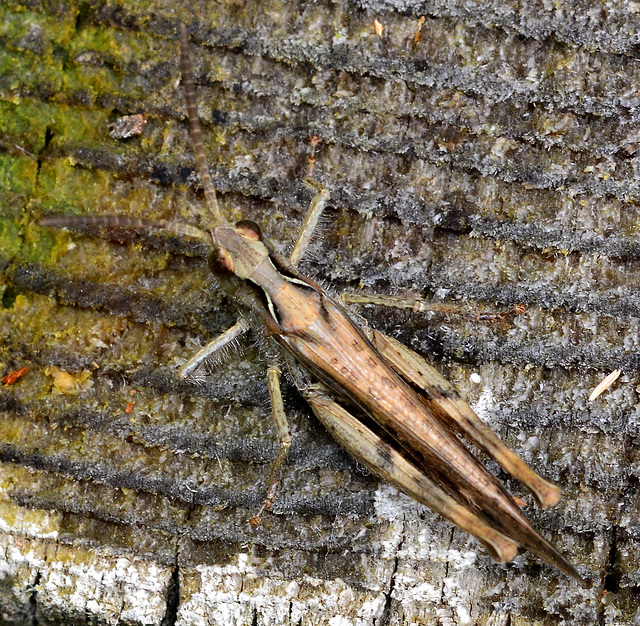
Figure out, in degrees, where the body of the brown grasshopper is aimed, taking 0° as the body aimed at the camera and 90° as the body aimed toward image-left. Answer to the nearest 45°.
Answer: approximately 135°
